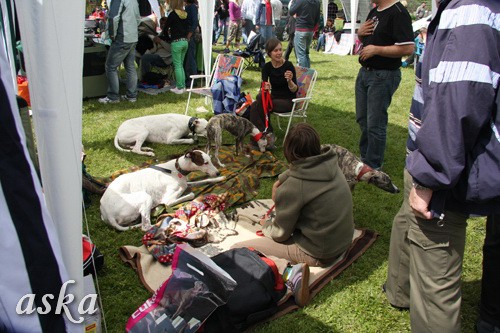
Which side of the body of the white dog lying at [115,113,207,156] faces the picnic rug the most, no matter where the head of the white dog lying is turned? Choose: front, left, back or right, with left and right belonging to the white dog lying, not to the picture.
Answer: right

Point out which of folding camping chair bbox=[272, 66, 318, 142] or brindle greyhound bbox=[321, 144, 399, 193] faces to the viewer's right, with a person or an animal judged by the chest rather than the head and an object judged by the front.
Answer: the brindle greyhound

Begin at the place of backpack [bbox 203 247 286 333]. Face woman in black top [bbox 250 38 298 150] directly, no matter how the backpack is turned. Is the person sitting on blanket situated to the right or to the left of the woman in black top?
right

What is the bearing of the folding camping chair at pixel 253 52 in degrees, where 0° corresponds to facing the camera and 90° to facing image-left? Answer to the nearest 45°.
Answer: approximately 45°

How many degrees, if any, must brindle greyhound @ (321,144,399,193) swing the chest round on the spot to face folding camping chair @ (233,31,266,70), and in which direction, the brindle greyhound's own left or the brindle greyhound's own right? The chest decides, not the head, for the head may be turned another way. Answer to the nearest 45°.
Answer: approximately 90° to the brindle greyhound's own left

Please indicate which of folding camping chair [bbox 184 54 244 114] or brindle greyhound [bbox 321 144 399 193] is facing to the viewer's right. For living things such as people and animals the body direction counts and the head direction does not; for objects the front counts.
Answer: the brindle greyhound

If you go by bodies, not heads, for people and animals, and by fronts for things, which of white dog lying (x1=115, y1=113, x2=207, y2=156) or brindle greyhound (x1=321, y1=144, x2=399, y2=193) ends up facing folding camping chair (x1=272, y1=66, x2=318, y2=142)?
the white dog lying

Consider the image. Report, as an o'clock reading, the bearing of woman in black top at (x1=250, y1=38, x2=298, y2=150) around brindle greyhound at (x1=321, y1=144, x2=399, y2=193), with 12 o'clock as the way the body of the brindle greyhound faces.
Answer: The woman in black top is roughly at 8 o'clock from the brindle greyhound.

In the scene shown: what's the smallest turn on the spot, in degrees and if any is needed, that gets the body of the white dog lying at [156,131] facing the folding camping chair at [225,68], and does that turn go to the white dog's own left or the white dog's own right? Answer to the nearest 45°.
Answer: approximately 45° to the white dog's own left

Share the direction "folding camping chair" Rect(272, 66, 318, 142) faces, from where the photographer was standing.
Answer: facing the viewer and to the left of the viewer

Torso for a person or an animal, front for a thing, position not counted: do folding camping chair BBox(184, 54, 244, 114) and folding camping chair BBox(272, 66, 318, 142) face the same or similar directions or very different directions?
same or similar directions

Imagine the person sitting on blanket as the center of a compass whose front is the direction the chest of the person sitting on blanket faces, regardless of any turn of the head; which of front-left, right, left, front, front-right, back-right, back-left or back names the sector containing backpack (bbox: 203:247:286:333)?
left

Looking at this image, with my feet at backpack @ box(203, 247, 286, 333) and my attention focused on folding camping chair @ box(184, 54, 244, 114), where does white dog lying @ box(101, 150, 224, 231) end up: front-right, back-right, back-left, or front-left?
front-left

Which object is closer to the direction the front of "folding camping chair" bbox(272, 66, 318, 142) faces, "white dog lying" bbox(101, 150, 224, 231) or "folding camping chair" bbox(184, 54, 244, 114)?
the white dog lying

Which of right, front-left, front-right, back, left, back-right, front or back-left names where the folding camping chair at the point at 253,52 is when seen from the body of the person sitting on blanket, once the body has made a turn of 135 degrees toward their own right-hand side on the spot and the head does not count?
left

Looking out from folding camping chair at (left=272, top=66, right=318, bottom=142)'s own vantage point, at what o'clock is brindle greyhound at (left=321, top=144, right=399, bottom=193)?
The brindle greyhound is roughly at 10 o'clock from the folding camping chair.

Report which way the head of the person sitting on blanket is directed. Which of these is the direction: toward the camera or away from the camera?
away from the camera

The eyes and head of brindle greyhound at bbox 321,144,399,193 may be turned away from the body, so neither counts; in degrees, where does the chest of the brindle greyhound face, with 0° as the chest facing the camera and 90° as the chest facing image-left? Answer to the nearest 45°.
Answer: approximately 270°
